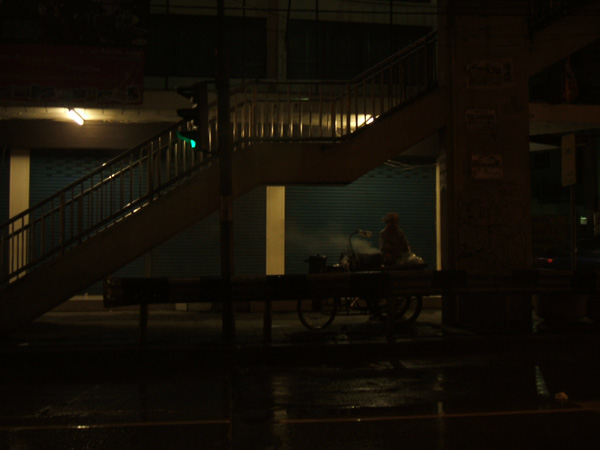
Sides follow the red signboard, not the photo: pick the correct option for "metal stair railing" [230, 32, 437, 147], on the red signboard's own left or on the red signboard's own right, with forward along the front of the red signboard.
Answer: on the red signboard's own left

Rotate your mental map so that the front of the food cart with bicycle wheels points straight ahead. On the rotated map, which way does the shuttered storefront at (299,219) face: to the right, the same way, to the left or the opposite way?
to the left

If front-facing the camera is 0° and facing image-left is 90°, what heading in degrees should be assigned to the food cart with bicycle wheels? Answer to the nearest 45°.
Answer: approximately 90°

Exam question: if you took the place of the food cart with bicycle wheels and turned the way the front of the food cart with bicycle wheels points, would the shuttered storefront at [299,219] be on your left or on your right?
on your right

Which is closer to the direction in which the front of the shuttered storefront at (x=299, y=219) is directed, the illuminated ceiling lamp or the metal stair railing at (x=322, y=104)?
the metal stair railing

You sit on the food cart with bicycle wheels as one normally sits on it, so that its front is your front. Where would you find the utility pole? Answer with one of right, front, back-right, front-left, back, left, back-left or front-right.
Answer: front-left

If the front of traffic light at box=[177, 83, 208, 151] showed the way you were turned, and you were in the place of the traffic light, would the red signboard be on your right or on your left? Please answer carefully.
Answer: on your right

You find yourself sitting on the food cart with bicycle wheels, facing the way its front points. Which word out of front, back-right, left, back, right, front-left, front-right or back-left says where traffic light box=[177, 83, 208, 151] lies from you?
front-left

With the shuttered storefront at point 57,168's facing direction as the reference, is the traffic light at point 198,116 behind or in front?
in front
